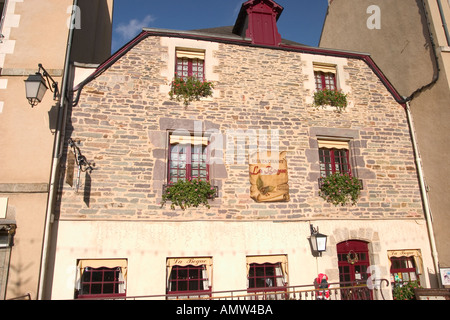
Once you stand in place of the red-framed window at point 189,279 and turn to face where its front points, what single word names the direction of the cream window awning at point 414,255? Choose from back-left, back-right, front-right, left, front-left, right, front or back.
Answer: left

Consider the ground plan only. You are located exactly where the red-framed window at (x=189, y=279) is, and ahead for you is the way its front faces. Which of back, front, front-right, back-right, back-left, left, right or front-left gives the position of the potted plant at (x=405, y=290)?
left

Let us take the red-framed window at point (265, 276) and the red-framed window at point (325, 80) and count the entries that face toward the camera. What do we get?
2

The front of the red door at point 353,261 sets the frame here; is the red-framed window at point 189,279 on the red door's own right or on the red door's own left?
on the red door's own right

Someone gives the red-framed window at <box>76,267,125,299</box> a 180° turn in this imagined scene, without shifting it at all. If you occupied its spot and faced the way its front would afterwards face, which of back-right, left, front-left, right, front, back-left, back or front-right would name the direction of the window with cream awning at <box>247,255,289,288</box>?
right

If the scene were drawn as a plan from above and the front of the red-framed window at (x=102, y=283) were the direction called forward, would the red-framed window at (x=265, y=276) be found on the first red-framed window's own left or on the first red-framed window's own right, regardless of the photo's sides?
on the first red-framed window's own left

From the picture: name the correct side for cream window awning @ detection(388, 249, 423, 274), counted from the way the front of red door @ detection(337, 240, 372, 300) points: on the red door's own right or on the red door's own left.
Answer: on the red door's own left

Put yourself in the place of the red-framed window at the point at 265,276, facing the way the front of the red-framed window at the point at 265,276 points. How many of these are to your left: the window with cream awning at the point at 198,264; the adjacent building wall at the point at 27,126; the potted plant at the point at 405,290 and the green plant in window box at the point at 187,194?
1

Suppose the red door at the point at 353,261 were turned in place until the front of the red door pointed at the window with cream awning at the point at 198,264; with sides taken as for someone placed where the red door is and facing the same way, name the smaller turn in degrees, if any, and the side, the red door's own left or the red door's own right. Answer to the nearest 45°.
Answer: approximately 45° to the red door's own right

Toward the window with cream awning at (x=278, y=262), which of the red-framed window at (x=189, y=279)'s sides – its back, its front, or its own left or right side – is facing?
left
